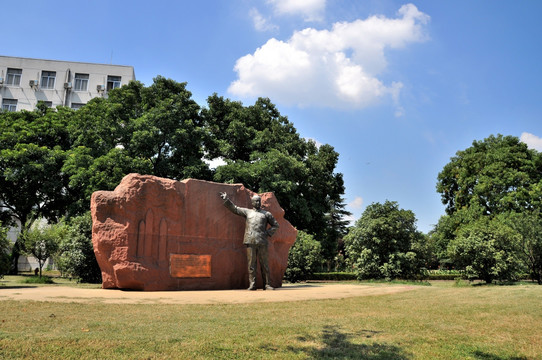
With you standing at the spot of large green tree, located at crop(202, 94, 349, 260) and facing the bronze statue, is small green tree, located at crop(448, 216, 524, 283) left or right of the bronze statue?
left

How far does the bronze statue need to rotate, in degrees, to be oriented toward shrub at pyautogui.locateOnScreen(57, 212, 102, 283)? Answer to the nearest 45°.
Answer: approximately 135° to its right

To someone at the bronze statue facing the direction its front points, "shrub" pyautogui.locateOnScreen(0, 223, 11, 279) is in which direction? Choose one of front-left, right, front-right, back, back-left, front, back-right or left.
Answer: right

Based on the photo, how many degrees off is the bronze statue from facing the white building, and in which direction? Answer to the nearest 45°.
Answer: approximately 135° to its right

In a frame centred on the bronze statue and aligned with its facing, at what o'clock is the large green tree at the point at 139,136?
The large green tree is roughly at 5 o'clock from the bronze statue.

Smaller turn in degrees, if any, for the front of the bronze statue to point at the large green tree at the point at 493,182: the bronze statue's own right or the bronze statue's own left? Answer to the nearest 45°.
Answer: approximately 135° to the bronze statue's own left

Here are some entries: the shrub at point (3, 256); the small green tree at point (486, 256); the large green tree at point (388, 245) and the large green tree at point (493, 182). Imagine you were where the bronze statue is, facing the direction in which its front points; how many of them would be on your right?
1

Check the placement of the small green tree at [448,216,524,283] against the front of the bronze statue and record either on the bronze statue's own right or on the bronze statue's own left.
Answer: on the bronze statue's own left

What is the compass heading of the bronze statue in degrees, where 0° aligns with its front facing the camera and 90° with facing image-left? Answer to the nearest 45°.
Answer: approximately 0°

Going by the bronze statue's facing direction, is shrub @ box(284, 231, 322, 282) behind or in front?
behind

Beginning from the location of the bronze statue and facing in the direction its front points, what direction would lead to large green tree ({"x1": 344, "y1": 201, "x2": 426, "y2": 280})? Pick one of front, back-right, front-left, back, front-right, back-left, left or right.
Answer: back-left
